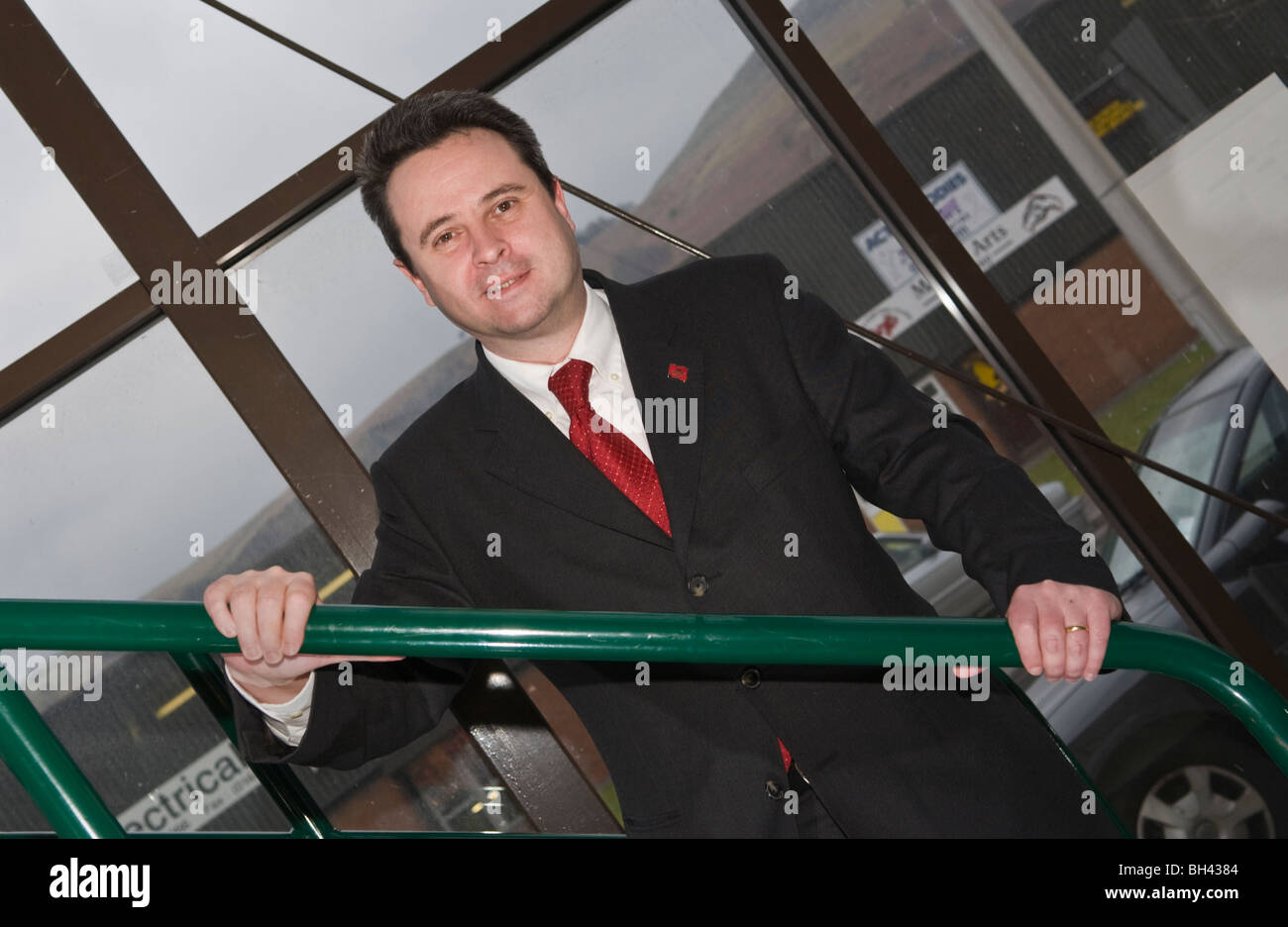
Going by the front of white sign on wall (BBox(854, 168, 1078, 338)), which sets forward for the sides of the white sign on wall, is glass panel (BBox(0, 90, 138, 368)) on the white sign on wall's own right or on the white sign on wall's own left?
on the white sign on wall's own right

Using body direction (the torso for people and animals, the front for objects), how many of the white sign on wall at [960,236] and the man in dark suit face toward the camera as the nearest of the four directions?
2

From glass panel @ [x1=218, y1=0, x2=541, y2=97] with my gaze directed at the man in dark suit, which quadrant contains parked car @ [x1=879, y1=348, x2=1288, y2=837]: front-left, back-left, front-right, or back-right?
back-left

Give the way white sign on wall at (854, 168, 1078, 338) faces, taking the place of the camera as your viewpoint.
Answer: facing the viewer

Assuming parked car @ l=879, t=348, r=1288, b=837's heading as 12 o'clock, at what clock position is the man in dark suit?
The man in dark suit is roughly at 11 o'clock from the parked car.

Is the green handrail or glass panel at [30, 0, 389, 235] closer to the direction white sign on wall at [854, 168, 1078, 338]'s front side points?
the green handrail

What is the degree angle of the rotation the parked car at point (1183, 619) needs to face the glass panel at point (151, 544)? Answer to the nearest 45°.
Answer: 0° — it already faces it

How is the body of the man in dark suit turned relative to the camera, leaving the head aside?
toward the camera

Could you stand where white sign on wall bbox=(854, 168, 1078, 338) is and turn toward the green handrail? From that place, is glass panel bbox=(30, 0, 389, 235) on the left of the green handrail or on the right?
right

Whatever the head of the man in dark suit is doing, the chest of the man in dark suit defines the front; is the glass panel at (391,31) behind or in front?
behind
